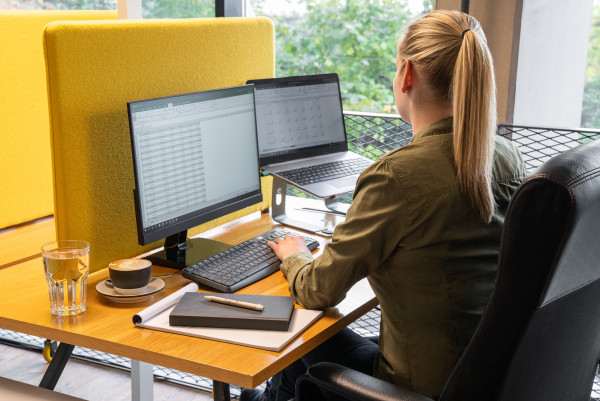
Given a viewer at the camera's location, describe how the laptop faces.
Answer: facing the viewer and to the right of the viewer

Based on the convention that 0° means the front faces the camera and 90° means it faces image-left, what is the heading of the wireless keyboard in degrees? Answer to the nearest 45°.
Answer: approximately 315°

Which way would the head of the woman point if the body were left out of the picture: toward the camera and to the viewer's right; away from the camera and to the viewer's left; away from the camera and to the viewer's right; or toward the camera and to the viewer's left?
away from the camera and to the viewer's left

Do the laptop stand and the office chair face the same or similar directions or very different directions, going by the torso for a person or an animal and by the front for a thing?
very different directions

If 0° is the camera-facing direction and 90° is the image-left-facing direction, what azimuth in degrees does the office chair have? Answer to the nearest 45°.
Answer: approximately 135°

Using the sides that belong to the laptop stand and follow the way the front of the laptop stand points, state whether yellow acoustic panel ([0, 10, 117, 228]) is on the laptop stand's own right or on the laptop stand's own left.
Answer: on the laptop stand's own right

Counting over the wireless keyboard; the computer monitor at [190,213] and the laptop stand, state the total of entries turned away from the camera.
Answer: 0

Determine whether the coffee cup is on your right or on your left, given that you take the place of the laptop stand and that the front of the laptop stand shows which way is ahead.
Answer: on your right

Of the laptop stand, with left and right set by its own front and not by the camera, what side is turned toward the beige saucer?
right

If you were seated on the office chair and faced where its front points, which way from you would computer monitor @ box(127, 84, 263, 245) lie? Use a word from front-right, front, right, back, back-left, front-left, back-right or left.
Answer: front

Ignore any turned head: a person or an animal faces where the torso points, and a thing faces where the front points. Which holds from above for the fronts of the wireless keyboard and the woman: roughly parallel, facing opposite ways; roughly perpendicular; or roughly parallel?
roughly parallel, facing opposite ways

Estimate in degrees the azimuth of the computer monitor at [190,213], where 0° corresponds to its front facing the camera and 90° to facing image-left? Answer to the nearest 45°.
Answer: approximately 315°
